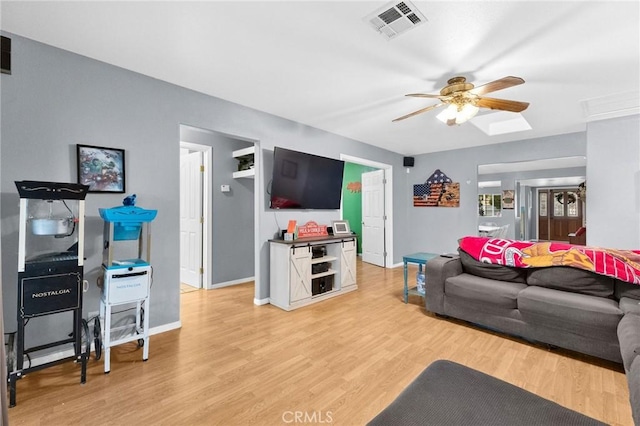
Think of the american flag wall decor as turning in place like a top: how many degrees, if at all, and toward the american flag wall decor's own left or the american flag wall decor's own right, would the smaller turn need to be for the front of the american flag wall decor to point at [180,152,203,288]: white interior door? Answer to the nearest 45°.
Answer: approximately 45° to the american flag wall decor's own right

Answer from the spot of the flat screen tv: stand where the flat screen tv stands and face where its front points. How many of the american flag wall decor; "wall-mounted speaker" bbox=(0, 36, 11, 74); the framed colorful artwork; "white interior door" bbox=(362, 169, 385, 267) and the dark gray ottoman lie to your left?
2

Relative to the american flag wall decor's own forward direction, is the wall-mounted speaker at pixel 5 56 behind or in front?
in front

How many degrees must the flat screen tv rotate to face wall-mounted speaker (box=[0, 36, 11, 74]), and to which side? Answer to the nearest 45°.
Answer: approximately 90° to its right

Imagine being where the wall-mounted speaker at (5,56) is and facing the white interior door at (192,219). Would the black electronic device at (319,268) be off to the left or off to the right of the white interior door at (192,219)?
right

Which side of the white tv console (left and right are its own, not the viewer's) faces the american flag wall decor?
left

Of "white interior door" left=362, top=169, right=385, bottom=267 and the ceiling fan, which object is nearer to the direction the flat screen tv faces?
the ceiling fan

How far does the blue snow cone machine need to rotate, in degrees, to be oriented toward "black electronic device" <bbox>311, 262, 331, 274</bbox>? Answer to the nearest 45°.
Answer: approximately 90° to its left

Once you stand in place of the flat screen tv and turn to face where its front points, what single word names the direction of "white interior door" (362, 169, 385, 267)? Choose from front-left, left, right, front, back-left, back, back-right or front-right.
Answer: left

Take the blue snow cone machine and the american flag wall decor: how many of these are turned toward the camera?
2

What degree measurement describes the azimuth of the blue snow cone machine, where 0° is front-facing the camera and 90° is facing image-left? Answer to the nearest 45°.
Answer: approximately 0°

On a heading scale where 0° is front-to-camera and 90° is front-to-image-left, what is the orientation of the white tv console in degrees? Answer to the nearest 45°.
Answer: approximately 315°

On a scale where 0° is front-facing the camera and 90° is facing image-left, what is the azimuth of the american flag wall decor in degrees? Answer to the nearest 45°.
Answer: approximately 0°

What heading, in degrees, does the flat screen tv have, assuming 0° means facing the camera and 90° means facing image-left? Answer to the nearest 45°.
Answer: approximately 315°
